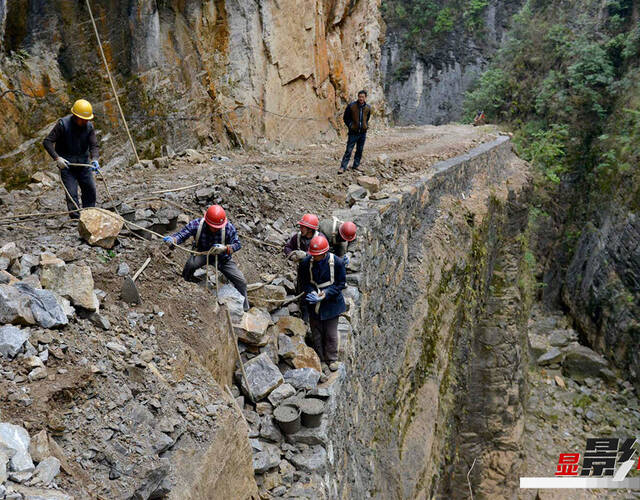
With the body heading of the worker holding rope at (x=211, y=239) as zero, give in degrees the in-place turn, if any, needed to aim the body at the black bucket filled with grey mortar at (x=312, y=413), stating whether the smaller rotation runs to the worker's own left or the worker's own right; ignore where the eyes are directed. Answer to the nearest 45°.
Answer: approximately 45° to the worker's own left

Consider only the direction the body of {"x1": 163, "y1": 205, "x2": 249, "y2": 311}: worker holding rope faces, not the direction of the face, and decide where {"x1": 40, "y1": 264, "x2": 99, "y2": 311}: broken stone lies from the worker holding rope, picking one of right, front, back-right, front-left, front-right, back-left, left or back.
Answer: front-right

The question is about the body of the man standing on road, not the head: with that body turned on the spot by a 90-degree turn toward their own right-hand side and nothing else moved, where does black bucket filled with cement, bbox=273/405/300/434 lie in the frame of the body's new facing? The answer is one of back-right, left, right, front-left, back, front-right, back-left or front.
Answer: left

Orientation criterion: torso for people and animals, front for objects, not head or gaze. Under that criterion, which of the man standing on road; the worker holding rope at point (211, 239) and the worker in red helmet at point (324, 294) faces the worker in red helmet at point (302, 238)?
the man standing on road

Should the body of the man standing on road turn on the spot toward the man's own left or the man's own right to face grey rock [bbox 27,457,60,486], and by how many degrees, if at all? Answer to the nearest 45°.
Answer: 0° — they already face it

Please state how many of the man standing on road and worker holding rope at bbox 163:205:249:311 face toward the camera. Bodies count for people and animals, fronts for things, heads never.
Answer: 2

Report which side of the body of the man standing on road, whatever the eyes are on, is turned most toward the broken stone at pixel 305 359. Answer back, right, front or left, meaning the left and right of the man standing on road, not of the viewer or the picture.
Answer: front

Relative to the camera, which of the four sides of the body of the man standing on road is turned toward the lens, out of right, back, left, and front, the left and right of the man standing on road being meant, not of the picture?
front

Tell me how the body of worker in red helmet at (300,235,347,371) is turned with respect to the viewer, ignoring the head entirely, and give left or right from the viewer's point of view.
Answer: facing the viewer and to the left of the viewer

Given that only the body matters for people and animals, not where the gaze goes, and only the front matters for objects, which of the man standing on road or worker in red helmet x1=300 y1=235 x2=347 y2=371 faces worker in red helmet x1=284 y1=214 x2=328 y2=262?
the man standing on road

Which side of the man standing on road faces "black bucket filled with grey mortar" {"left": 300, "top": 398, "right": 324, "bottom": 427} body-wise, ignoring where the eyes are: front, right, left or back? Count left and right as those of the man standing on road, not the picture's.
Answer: front

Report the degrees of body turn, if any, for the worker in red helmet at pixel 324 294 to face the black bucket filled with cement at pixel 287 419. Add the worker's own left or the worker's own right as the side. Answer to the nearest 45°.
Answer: approximately 45° to the worker's own left

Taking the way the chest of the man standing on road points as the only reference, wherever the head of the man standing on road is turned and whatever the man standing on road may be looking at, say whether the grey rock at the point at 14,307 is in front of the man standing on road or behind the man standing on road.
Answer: in front
